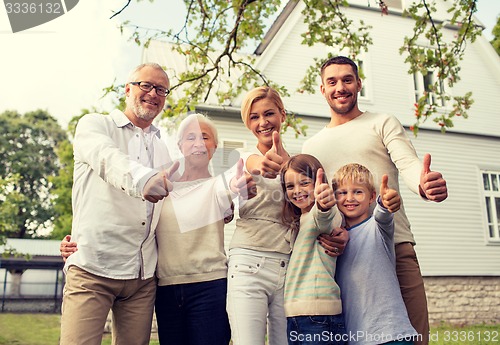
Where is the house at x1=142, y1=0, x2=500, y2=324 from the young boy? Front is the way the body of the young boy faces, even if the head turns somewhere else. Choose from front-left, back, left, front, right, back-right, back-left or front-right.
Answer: back-right

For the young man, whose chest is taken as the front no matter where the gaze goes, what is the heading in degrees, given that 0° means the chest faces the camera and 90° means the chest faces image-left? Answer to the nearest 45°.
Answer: approximately 0°

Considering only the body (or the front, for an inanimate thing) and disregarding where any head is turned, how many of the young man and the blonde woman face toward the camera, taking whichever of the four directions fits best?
2

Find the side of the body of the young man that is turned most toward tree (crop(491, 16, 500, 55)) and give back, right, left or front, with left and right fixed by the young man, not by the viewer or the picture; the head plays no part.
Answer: back

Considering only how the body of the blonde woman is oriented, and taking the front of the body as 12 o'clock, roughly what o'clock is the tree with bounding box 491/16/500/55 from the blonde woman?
The tree is roughly at 7 o'clock from the blonde woman.

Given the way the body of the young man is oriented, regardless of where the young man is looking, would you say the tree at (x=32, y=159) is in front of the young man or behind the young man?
behind

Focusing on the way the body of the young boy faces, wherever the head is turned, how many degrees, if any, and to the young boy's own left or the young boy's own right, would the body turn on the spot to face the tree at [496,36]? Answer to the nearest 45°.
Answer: approximately 135° to the young boy's own right
